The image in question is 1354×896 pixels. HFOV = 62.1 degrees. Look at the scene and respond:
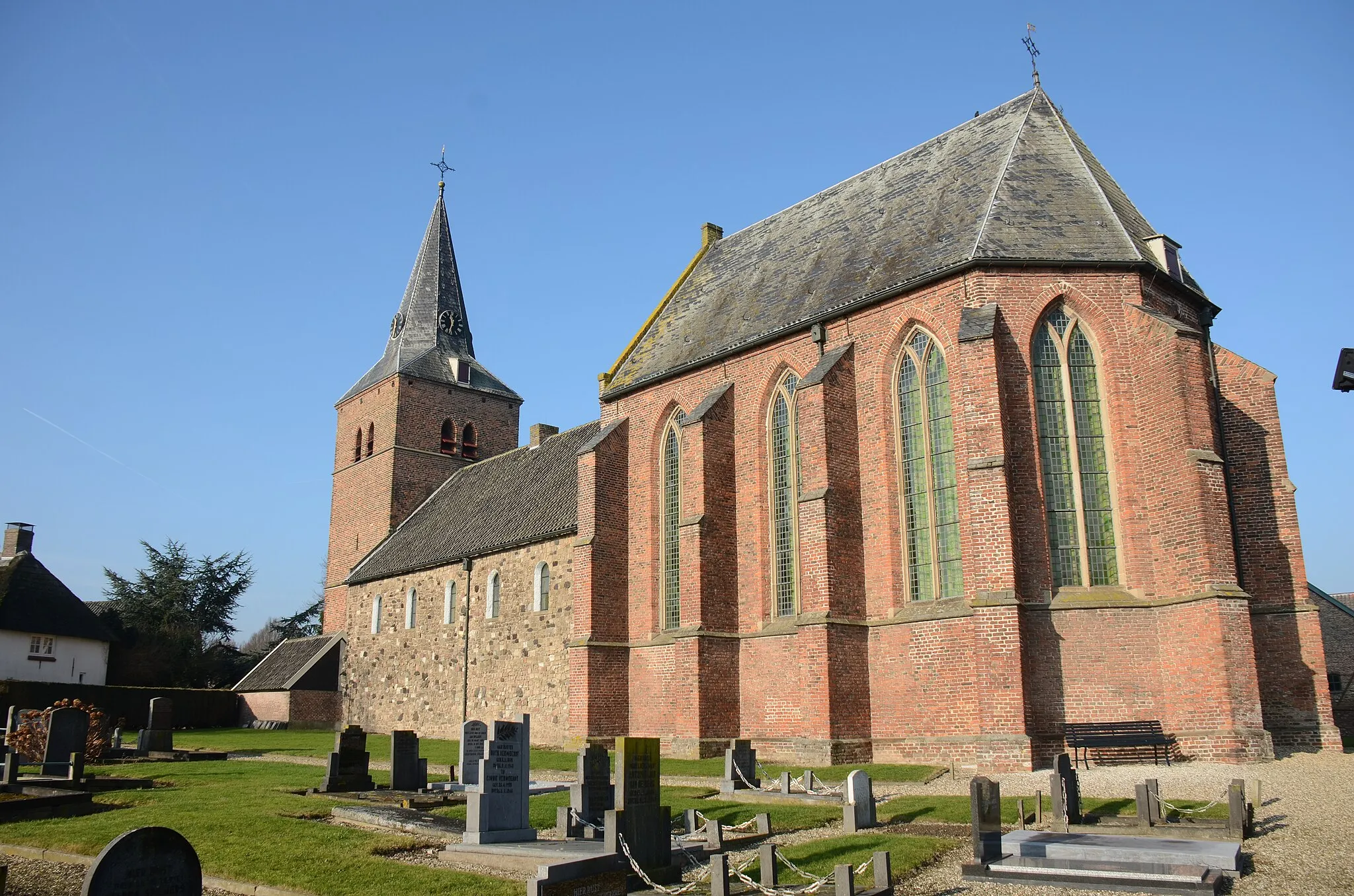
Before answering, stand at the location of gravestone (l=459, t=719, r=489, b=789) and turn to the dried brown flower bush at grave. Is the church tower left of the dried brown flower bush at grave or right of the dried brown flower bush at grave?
right

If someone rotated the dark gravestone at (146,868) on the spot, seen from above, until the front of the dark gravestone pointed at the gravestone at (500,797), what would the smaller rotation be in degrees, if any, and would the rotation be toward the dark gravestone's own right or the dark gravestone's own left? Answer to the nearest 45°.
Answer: approximately 90° to the dark gravestone's own left

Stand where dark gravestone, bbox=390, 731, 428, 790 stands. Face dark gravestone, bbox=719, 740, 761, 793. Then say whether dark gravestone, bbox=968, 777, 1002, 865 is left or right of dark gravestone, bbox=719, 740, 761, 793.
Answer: right

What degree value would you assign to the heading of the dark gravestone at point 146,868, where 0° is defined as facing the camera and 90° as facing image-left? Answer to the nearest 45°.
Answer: approximately 315°

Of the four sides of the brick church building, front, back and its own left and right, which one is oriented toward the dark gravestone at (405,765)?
left

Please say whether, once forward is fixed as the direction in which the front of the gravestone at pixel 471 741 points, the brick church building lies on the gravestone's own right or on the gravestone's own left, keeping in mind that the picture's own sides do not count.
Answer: on the gravestone's own left

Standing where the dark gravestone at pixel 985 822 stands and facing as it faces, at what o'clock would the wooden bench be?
The wooden bench is roughly at 8 o'clock from the dark gravestone.
